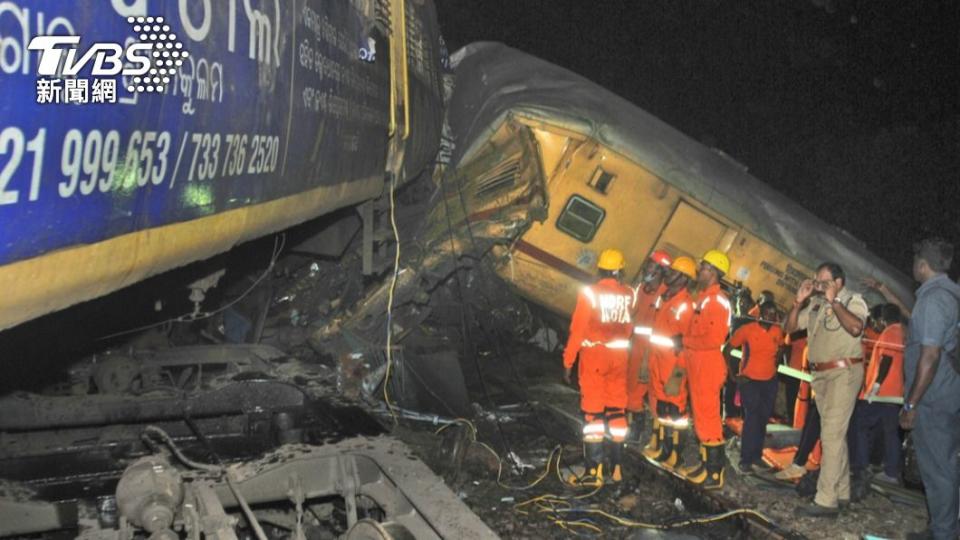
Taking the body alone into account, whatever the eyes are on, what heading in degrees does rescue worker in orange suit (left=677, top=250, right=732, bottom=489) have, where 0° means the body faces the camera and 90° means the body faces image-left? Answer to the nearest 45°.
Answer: approximately 90°

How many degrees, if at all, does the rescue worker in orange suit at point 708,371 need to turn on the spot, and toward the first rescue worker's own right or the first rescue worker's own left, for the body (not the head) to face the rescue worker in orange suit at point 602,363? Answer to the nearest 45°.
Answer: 0° — they already face them

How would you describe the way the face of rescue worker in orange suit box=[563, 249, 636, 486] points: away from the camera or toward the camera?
away from the camera

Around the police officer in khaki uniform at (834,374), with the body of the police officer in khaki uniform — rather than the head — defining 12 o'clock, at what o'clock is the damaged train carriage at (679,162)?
The damaged train carriage is roughly at 3 o'clock from the police officer in khaki uniform.

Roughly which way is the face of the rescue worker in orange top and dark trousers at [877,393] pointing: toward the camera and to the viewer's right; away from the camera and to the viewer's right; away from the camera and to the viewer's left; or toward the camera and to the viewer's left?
away from the camera and to the viewer's left

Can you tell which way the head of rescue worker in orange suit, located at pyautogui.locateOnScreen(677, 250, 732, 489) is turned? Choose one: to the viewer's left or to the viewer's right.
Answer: to the viewer's left
